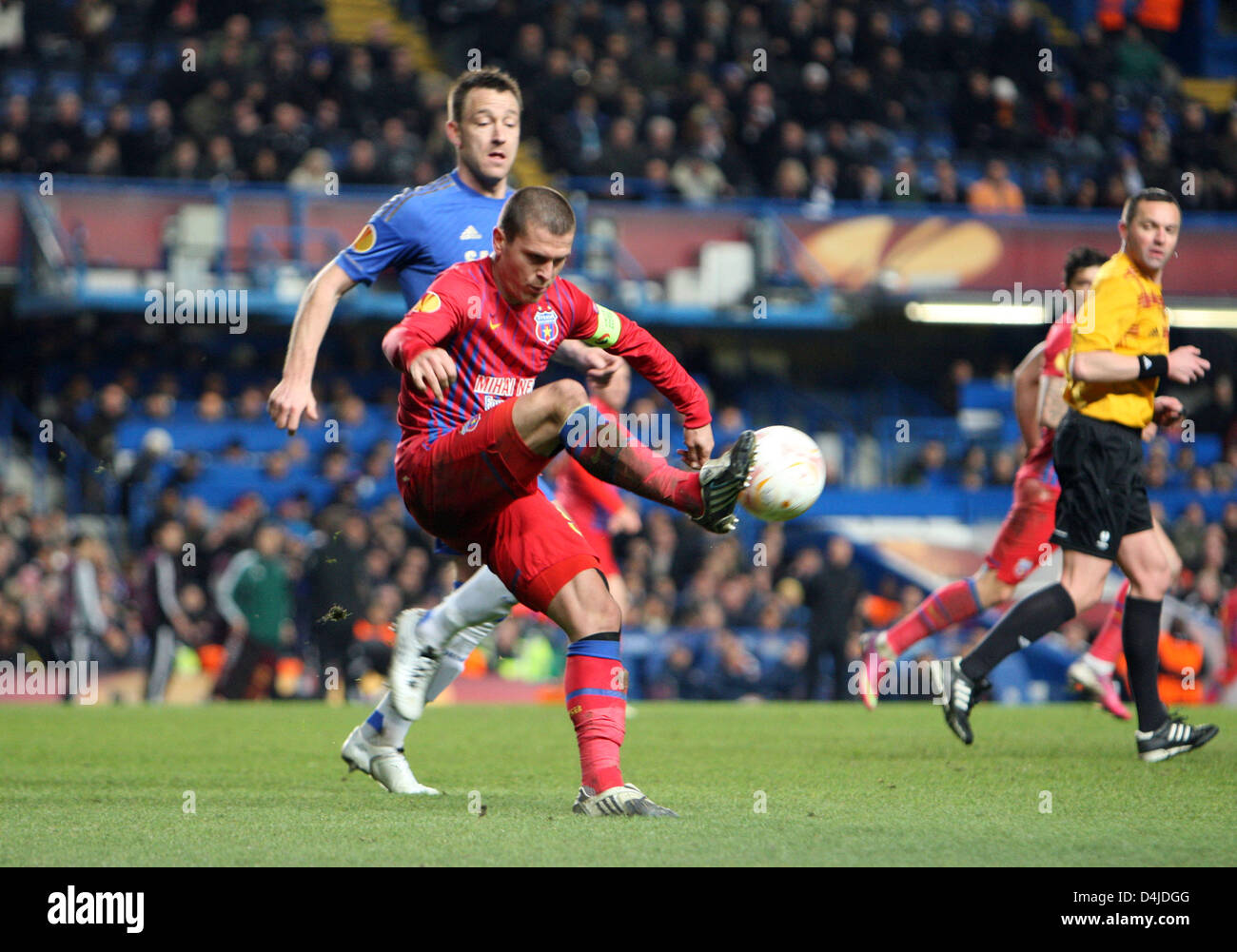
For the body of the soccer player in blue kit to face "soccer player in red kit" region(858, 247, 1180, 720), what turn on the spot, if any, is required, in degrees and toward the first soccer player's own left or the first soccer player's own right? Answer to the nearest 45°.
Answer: approximately 90° to the first soccer player's own left

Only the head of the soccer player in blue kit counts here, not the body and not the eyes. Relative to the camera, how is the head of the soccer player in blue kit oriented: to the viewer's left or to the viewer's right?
to the viewer's right

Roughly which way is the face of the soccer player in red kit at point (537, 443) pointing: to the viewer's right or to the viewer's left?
to the viewer's right

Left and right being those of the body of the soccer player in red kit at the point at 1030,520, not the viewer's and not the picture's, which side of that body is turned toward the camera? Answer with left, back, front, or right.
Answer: right

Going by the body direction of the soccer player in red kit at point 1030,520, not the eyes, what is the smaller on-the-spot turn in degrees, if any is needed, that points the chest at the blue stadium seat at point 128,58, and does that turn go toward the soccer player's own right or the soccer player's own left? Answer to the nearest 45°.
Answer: approximately 135° to the soccer player's own left

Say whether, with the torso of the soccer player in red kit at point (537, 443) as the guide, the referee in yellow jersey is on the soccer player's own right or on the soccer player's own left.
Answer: on the soccer player's own left

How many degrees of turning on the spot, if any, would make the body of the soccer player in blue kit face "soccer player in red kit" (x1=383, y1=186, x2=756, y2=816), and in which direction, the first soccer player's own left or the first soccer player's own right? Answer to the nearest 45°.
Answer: approximately 45° to the first soccer player's own right
